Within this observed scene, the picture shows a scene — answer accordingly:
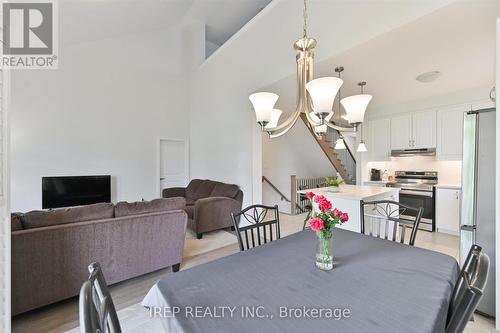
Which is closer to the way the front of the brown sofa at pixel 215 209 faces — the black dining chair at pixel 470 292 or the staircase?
the black dining chair

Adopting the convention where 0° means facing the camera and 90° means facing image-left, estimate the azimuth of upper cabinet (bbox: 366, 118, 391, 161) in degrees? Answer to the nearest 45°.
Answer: approximately 0°

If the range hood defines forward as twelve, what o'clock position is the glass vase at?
The glass vase is roughly at 12 o'clock from the range hood.

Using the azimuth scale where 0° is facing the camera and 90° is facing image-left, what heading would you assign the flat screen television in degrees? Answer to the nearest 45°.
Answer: approximately 315°

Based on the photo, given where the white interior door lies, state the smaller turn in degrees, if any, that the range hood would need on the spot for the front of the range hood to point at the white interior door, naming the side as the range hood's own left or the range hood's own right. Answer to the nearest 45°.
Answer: approximately 90° to the range hood's own right

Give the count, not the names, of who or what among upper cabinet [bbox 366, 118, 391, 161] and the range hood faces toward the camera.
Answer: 2

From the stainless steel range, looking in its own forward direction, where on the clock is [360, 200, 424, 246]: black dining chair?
The black dining chair is roughly at 12 o'clock from the stainless steel range.

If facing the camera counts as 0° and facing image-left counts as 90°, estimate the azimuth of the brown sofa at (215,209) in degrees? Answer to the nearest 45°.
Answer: approximately 45°
